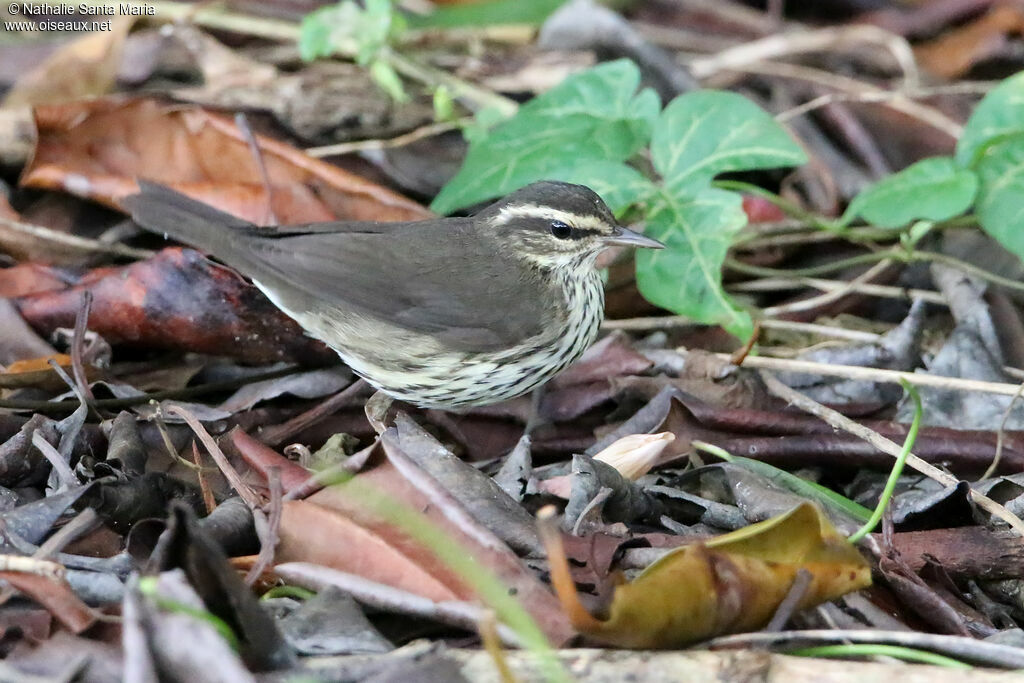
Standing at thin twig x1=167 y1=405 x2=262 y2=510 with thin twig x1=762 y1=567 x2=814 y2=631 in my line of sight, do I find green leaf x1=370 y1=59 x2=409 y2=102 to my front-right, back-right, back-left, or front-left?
back-left

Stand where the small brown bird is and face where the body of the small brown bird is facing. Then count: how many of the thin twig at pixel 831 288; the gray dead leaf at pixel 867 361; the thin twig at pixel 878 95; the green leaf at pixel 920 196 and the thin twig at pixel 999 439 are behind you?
0

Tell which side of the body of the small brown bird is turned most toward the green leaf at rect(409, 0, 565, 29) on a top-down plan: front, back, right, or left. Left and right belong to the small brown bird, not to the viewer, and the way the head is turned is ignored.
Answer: left

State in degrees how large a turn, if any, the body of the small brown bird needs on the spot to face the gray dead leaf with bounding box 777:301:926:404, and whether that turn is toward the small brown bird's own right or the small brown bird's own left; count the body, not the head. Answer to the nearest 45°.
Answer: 0° — it already faces it

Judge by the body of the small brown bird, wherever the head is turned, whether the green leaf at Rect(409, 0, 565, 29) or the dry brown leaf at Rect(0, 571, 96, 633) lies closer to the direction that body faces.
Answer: the green leaf

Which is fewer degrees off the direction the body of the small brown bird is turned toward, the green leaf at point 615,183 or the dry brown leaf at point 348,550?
the green leaf

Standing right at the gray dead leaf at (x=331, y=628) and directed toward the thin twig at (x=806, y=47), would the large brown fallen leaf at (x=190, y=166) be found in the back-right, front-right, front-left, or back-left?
front-left

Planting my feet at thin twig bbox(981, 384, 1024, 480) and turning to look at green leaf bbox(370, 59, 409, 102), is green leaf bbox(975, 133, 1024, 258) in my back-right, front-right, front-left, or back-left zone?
front-right

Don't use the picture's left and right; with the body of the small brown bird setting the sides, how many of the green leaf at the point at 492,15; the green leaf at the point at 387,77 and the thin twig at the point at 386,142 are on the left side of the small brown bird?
3

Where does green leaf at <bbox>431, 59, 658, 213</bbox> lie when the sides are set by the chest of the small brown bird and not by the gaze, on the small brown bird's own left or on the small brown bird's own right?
on the small brown bird's own left

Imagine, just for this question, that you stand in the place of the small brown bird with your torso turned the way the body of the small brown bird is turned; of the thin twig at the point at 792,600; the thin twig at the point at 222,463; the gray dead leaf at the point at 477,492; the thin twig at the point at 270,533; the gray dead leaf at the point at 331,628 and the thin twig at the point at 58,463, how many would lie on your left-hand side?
0

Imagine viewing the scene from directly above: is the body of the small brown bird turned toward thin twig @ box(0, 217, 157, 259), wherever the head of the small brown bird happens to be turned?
no

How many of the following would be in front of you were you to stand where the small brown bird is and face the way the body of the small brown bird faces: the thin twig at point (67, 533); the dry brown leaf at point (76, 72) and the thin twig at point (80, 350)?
0

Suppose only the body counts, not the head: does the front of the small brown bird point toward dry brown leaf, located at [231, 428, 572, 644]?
no

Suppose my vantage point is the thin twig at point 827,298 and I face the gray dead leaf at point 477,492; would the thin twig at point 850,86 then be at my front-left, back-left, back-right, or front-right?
back-right

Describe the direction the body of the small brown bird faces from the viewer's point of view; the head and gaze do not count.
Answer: to the viewer's right

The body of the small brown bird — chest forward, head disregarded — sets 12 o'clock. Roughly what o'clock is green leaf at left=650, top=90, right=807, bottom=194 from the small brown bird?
The green leaf is roughly at 11 o'clock from the small brown bird.

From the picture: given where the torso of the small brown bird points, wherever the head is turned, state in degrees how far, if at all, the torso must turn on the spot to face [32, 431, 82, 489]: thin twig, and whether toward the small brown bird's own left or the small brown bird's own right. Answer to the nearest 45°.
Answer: approximately 135° to the small brown bird's own right

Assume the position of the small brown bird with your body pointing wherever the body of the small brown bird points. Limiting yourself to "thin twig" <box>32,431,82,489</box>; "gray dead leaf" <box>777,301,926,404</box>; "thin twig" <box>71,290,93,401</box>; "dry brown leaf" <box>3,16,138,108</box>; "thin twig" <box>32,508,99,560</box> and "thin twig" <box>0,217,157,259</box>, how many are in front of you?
1

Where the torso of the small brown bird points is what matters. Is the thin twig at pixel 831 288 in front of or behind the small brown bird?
in front

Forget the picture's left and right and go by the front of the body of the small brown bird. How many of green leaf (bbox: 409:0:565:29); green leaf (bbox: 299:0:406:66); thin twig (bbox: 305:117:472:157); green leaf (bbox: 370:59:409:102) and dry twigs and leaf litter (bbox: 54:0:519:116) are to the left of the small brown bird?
5
